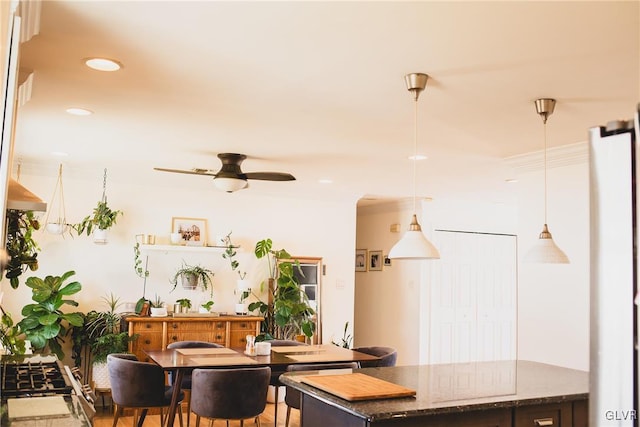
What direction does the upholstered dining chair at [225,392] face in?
away from the camera

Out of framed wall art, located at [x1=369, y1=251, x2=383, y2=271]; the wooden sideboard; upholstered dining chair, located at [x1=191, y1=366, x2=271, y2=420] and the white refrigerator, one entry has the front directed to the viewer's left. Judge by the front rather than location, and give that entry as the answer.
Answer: the white refrigerator

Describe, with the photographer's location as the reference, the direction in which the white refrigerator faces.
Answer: facing to the left of the viewer

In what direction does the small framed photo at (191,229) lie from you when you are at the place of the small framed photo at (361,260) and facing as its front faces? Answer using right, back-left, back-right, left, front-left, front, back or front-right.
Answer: front-right

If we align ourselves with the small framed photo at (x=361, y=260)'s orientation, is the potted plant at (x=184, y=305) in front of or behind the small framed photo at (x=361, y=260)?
in front

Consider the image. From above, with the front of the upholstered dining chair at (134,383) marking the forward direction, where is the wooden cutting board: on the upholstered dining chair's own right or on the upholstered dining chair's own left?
on the upholstered dining chair's own right

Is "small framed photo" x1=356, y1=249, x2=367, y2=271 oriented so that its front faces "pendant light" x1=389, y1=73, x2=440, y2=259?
yes

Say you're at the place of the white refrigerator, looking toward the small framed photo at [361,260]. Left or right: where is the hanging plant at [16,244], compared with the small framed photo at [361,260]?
left

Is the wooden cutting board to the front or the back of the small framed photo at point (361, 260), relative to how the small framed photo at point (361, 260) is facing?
to the front

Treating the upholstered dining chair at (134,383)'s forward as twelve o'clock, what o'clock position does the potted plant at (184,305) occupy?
The potted plant is roughly at 11 o'clock from the upholstered dining chair.

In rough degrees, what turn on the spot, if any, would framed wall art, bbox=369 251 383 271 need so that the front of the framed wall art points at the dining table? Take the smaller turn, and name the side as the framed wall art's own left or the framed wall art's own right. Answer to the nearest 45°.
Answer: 0° — it already faces it
